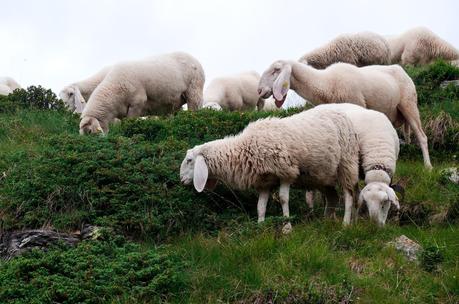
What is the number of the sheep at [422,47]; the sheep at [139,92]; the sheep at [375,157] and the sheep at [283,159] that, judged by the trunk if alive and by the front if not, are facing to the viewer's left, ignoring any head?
2

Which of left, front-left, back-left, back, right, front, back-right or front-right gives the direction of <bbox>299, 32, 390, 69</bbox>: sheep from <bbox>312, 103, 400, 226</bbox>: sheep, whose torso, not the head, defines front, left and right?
back-left

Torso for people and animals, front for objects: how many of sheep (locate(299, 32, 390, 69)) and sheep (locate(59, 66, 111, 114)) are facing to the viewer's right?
0

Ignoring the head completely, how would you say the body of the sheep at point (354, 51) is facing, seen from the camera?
to the viewer's left

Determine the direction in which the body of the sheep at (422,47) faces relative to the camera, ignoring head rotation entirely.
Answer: to the viewer's right

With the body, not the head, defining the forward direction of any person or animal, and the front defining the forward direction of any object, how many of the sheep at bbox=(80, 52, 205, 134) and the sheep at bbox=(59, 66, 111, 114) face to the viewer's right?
0

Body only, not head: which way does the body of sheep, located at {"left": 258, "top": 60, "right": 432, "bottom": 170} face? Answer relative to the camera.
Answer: to the viewer's left

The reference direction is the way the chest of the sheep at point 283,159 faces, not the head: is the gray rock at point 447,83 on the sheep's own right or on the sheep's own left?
on the sheep's own right

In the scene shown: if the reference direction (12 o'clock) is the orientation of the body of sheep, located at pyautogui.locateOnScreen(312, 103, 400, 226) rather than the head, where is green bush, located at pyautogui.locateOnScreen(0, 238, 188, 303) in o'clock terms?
The green bush is roughly at 3 o'clock from the sheep.

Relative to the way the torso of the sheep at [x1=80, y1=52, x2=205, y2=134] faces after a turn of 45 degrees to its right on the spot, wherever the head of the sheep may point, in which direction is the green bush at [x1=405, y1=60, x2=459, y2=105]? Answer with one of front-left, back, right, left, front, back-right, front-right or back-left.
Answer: back-right
